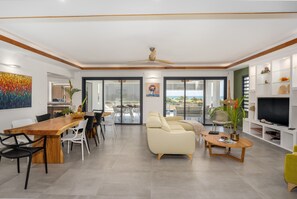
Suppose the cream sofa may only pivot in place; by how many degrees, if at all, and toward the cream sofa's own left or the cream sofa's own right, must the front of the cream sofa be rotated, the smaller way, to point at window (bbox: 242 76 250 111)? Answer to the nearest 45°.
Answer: approximately 45° to the cream sofa's own left

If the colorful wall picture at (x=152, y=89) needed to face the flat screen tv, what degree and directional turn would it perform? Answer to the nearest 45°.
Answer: approximately 45° to its left

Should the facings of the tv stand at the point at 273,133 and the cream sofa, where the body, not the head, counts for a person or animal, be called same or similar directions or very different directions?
very different directions

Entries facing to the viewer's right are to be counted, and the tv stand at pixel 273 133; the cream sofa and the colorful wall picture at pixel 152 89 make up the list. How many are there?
1

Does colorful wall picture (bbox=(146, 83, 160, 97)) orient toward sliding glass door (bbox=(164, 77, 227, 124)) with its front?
no

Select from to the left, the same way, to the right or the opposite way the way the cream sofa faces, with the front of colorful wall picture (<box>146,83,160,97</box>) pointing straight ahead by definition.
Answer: to the left

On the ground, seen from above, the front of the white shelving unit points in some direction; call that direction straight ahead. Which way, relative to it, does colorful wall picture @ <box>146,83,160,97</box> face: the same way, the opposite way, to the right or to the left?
to the left

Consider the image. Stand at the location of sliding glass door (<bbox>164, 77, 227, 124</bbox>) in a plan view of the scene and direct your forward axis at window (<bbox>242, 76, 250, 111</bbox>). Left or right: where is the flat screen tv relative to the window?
right

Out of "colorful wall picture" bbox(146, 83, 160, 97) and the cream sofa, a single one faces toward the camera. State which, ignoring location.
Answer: the colorful wall picture

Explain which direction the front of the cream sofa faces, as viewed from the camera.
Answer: facing to the right of the viewer

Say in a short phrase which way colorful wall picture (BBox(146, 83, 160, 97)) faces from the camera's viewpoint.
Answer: facing the viewer

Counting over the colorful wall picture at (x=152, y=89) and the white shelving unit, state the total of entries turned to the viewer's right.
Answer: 0

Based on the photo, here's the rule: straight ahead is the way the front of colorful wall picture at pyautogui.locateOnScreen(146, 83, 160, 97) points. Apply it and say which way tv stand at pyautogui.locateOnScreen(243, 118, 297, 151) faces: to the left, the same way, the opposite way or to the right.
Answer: to the right

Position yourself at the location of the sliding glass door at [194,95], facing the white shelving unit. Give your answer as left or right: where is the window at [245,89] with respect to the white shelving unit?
left

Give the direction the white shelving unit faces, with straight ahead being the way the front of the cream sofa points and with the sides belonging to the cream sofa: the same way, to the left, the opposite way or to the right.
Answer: the opposite way

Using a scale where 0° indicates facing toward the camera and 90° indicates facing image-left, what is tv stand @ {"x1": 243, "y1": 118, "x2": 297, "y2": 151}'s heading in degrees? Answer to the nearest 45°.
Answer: approximately 45°
